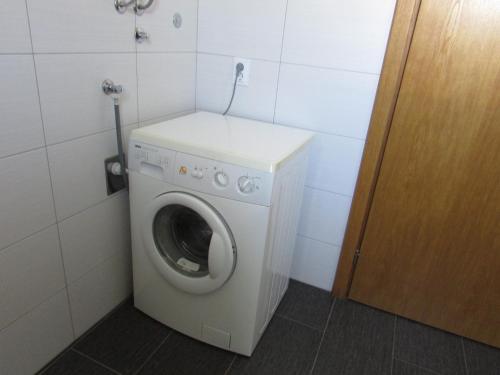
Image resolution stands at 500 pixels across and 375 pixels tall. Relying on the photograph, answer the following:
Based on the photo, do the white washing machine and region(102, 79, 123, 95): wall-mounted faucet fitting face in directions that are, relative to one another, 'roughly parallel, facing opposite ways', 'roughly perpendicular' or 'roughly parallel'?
roughly perpendicular

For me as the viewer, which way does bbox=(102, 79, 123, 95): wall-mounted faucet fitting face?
facing the viewer and to the right of the viewer

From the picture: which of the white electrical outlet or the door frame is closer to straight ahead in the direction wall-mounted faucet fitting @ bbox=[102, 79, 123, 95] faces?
the door frame

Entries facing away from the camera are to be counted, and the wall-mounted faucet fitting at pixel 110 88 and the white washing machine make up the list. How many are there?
0

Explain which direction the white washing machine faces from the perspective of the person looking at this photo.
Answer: facing the viewer and to the left of the viewer

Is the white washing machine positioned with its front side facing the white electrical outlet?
no

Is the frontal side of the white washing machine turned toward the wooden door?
no

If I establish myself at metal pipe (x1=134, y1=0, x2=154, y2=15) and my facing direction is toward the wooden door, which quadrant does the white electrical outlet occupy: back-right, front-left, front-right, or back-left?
front-left
